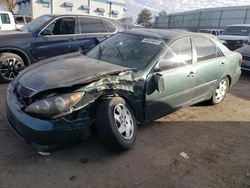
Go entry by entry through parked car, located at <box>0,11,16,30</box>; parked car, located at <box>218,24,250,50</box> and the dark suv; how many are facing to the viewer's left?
2

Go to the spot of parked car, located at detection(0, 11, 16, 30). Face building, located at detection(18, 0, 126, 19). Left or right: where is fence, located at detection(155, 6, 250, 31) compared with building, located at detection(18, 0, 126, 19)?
right

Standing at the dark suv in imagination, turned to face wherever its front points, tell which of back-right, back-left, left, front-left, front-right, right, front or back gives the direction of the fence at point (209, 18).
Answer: back-right

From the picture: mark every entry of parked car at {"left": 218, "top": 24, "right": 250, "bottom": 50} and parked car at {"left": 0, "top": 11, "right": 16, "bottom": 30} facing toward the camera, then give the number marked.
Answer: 1

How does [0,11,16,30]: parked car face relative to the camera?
to the viewer's left

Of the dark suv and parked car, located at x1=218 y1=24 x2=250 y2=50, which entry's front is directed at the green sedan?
the parked car

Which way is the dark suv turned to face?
to the viewer's left
